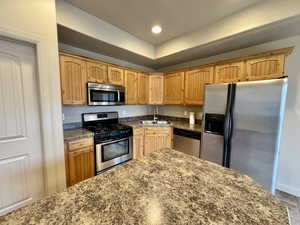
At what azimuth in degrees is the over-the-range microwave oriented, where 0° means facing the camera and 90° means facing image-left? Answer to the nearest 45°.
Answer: approximately 315°

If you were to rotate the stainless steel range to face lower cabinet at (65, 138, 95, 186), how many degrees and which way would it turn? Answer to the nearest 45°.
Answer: approximately 90° to its right

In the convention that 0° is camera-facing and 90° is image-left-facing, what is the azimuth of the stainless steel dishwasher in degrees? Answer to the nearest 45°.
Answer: approximately 45°

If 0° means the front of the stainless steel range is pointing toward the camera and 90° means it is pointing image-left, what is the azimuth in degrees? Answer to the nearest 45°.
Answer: approximately 315°

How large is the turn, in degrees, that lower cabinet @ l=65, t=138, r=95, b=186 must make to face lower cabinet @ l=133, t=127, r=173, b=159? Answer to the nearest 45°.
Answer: approximately 45° to its left
